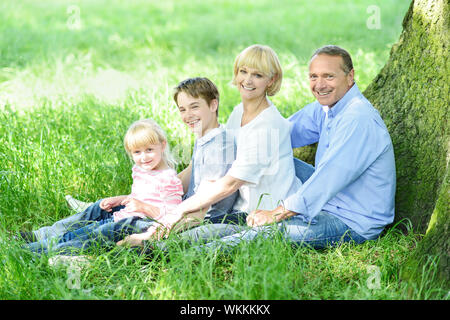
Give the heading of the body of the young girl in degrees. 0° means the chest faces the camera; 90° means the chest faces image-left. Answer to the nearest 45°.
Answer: approximately 45°

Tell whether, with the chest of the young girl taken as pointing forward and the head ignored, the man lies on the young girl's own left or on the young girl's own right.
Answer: on the young girl's own left

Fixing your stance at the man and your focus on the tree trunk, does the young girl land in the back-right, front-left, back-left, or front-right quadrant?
back-left

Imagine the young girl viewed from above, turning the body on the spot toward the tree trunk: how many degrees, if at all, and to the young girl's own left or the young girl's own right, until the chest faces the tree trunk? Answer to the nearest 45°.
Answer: approximately 135° to the young girl's own left
